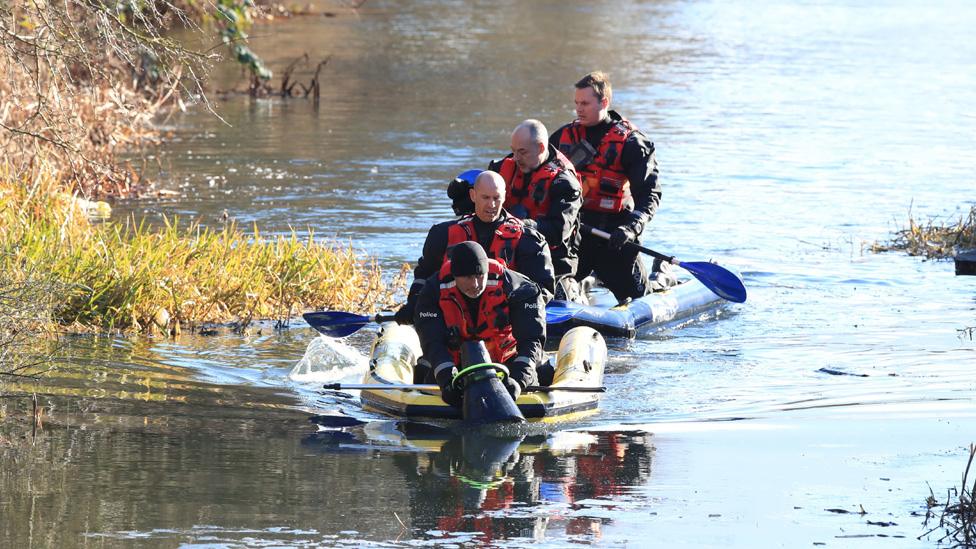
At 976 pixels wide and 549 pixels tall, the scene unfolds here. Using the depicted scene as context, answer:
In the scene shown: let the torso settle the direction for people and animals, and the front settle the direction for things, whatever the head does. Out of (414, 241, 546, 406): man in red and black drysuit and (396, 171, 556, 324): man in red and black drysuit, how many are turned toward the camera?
2

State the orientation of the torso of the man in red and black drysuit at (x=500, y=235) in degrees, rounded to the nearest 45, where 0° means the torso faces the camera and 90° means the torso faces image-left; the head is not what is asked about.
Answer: approximately 0°

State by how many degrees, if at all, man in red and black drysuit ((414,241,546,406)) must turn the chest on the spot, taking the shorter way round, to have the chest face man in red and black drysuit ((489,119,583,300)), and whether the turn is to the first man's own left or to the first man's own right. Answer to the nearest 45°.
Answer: approximately 180°

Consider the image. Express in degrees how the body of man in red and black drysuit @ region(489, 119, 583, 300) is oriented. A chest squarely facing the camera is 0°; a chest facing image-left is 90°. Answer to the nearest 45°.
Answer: approximately 45°

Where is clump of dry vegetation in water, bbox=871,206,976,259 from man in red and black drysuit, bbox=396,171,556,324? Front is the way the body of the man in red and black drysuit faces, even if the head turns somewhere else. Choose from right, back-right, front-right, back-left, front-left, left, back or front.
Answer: back-left
